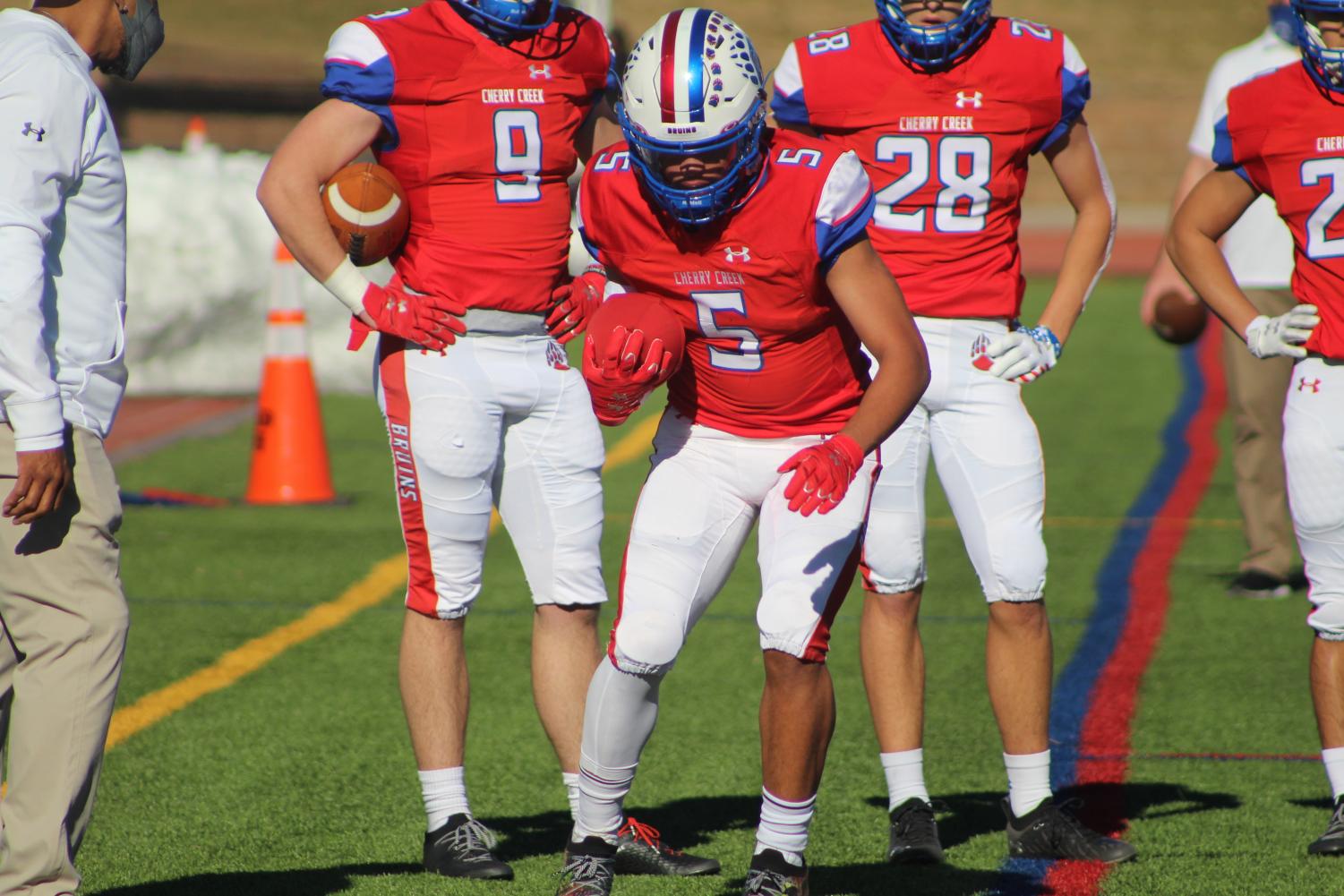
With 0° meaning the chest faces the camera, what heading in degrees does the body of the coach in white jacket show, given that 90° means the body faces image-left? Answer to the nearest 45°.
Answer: approximately 270°

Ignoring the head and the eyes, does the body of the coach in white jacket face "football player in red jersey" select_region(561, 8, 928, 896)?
yes

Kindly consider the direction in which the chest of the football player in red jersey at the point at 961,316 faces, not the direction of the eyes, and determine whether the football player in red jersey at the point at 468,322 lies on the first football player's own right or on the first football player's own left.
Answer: on the first football player's own right

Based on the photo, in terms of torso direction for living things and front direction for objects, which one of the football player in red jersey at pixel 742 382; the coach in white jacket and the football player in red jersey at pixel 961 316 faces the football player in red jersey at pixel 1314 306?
the coach in white jacket

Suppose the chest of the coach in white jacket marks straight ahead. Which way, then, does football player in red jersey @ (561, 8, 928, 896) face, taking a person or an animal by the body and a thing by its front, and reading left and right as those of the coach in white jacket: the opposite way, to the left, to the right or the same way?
to the right

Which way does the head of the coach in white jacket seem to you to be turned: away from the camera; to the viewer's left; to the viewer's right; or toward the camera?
to the viewer's right

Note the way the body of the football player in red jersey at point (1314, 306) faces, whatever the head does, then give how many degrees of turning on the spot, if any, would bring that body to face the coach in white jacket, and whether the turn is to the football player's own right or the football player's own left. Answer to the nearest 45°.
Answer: approximately 45° to the football player's own right

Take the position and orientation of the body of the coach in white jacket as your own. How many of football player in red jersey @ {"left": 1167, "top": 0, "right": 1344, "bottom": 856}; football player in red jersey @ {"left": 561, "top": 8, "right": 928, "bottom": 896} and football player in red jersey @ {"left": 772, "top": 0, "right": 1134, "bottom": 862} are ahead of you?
3

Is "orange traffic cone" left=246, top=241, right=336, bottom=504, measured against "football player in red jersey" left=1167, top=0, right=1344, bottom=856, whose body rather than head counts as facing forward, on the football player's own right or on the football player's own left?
on the football player's own right

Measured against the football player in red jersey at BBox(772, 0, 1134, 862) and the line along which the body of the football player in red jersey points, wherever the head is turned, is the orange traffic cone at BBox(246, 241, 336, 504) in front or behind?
behind

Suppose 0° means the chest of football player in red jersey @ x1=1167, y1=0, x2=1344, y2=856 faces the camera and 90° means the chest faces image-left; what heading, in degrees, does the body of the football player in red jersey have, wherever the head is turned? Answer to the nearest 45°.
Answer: approximately 0°
